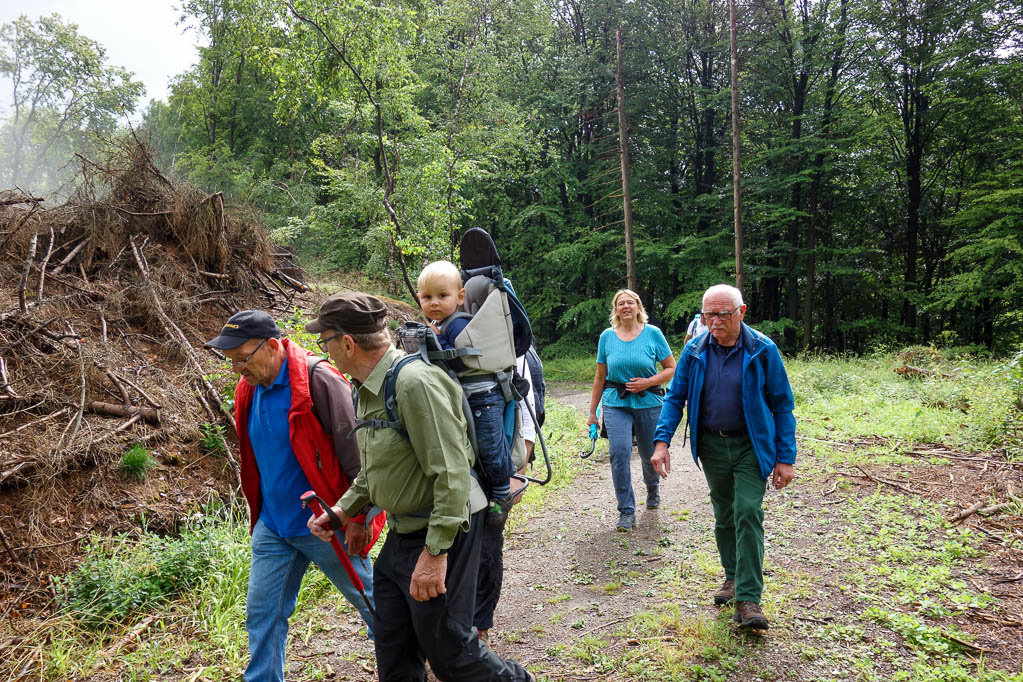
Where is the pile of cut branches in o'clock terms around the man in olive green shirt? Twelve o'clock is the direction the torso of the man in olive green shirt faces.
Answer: The pile of cut branches is roughly at 2 o'clock from the man in olive green shirt.

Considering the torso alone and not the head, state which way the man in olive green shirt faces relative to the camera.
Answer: to the viewer's left

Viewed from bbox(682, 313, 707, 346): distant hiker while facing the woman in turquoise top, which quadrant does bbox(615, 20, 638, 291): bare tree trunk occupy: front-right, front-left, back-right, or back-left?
back-right

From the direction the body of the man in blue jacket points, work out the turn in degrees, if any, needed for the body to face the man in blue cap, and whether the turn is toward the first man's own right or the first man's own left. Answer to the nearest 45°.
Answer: approximately 45° to the first man's own right

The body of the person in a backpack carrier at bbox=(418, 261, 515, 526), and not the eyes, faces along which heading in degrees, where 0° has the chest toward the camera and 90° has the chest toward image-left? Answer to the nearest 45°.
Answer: approximately 45°

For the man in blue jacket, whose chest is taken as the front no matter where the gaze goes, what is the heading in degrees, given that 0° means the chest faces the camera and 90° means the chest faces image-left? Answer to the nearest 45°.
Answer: approximately 0°

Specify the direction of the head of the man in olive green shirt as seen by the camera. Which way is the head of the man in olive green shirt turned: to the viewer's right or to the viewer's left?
to the viewer's left

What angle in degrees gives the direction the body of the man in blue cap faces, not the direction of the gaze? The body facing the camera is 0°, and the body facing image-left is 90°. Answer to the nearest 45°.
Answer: approximately 45°
